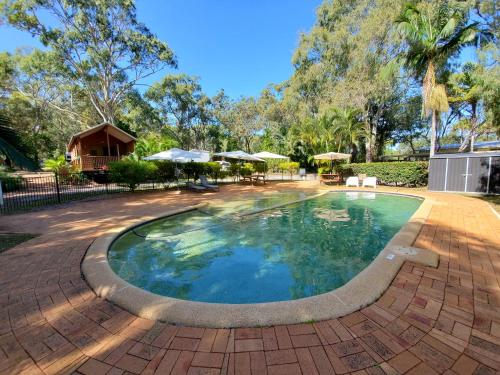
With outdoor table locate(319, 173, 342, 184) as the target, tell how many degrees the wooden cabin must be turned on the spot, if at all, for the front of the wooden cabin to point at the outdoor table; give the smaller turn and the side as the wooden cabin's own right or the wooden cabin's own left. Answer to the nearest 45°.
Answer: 0° — it already faces it

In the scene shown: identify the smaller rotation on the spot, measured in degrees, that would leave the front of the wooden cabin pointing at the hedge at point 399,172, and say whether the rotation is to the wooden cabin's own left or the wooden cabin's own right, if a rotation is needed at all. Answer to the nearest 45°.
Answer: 0° — it already faces it

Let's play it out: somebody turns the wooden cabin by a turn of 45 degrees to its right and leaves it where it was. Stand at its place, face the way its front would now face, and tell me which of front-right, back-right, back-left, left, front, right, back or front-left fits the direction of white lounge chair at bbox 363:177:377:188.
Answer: front-left

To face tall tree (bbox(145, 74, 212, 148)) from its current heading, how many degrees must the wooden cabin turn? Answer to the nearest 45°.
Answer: approximately 90° to its left

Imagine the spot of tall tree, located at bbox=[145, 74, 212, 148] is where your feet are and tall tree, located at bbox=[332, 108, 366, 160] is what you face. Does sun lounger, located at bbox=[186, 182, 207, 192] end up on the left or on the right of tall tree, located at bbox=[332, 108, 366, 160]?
right

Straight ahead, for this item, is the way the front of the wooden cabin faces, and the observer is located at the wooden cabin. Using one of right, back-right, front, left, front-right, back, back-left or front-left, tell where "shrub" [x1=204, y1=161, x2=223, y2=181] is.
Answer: front

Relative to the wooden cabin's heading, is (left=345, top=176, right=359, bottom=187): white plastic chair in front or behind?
in front

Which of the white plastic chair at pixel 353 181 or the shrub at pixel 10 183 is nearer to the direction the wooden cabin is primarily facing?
the white plastic chair

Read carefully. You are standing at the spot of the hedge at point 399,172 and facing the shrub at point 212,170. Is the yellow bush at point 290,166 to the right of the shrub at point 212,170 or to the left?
right

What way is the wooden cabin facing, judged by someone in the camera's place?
facing the viewer and to the right of the viewer

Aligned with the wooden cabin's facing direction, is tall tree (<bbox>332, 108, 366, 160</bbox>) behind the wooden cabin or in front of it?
in front
